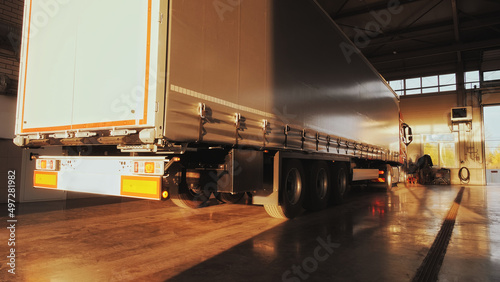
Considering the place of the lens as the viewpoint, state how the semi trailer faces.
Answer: facing away from the viewer and to the right of the viewer
